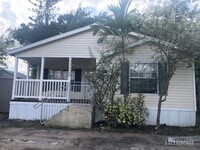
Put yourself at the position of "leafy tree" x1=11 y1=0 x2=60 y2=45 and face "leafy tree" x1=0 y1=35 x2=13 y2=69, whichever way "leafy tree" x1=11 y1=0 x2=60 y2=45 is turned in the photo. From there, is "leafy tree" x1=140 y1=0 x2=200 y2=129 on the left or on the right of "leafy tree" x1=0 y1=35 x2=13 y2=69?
left

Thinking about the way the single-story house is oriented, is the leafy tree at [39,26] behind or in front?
behind

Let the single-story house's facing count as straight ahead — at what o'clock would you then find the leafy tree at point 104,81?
The leafy tree is roughly at 11 o'clock from the single-story house.

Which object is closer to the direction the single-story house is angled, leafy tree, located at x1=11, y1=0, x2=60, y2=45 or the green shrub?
the green shrub

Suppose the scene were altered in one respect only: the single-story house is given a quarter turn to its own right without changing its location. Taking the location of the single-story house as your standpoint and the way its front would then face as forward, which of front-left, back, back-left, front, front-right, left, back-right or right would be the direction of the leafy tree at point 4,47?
front-right

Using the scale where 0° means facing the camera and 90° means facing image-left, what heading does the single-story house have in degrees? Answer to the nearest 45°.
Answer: approximately 0°

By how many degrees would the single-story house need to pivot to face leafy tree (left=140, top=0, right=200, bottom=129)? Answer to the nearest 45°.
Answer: approximately 45° to its left
